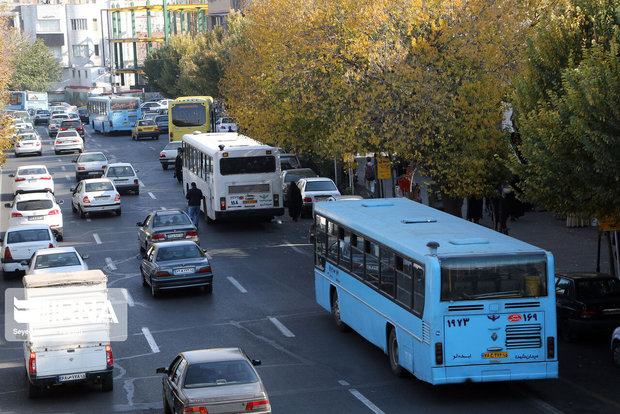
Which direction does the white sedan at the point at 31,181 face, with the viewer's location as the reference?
facing away from the viewer

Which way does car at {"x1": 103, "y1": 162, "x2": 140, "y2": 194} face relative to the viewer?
away from the camera

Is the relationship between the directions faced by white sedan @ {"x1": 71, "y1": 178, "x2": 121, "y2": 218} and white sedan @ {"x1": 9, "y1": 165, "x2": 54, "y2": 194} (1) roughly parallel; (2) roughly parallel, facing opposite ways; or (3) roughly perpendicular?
roughly parallel

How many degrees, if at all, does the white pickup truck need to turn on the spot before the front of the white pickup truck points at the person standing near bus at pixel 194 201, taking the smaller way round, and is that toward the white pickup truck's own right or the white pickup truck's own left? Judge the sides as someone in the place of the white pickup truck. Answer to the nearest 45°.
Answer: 0° — it already faces them

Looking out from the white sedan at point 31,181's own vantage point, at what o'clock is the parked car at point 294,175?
The parked car is roughly at 4 o'clock from the white sedan.

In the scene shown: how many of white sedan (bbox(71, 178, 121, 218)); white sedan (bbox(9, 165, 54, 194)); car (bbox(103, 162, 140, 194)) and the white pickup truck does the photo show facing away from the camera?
4

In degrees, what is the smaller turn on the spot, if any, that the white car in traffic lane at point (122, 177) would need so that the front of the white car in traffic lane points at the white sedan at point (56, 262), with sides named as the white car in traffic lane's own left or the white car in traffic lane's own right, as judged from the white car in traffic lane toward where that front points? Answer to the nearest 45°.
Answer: approximately 180°

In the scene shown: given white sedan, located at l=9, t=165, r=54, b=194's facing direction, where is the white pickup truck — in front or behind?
behind

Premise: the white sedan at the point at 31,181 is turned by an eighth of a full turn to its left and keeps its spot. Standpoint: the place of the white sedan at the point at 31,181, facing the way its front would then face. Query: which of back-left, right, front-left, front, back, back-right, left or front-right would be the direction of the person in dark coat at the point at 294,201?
back

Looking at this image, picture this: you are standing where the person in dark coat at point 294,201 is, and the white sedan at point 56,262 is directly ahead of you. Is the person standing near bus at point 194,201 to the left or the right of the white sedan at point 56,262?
right

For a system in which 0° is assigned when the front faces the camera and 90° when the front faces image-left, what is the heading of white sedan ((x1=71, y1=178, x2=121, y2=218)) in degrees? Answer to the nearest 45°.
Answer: approximately 180°

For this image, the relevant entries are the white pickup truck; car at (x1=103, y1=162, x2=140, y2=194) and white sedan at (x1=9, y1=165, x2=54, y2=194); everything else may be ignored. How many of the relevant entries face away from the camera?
3

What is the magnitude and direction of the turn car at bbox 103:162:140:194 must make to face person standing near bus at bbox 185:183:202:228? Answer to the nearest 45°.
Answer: approximately 180°

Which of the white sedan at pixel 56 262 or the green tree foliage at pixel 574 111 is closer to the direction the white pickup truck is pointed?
the white sedan

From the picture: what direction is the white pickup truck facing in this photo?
away from the camera

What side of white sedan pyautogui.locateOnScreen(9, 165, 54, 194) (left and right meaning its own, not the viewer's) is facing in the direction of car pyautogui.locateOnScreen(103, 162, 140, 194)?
right
